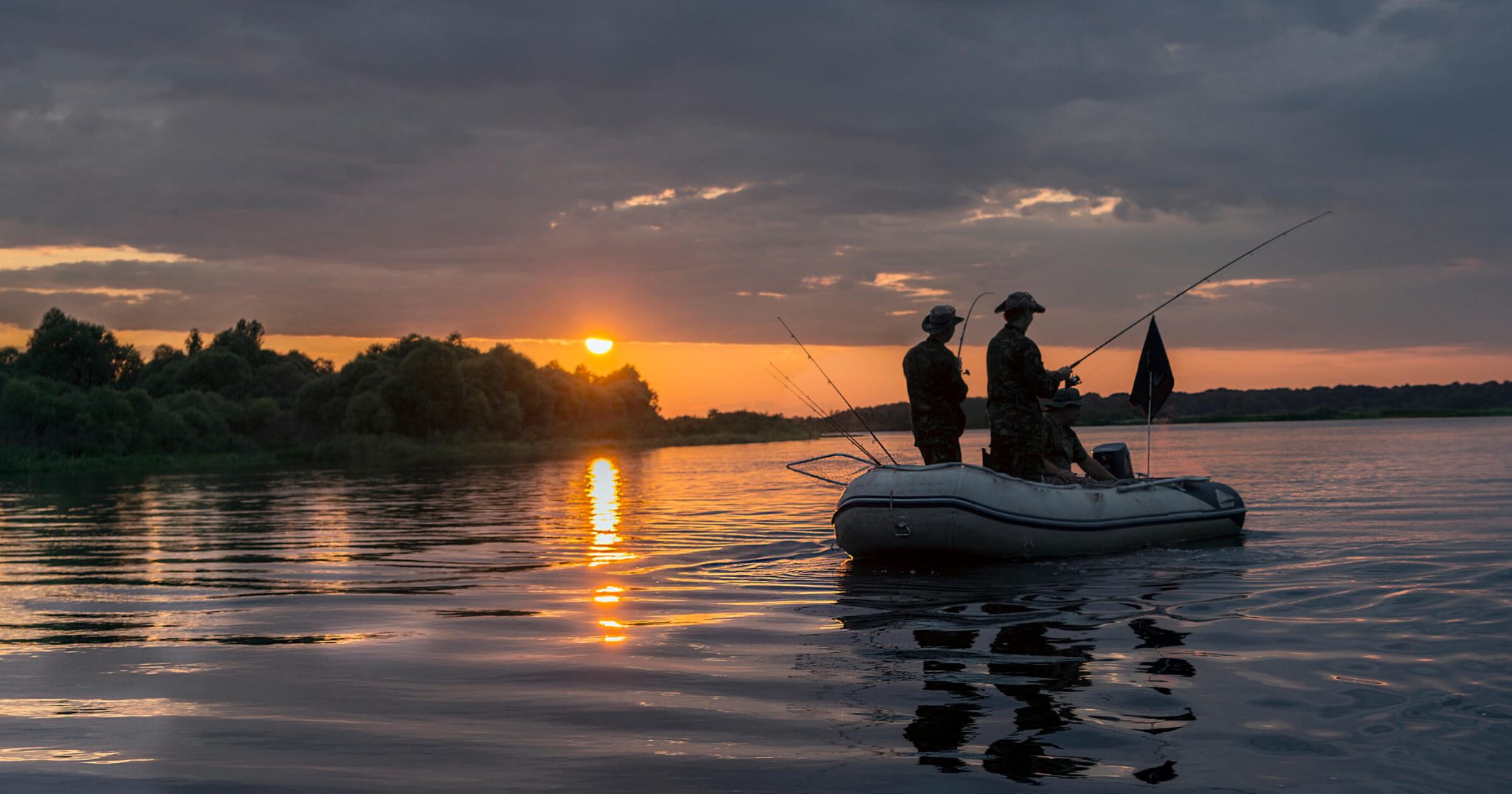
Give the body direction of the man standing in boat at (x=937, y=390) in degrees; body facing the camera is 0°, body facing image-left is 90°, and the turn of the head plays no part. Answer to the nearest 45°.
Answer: approximately 225°

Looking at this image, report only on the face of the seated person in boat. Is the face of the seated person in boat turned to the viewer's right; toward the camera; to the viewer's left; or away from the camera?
to the viewer's right

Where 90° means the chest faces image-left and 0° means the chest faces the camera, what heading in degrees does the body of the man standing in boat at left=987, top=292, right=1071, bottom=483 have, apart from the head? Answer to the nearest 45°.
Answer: approximately 225°

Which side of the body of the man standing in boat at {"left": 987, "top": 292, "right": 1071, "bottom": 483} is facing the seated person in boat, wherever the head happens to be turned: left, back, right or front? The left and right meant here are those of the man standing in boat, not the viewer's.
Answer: front

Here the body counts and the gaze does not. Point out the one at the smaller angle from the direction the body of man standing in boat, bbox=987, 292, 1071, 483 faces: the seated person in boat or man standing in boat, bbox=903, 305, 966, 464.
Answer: the seated person in boat

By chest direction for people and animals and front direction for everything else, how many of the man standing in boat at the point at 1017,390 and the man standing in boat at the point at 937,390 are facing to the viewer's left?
0

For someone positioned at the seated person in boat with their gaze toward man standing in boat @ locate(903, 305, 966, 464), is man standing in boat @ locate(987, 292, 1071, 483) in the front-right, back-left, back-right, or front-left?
front-left

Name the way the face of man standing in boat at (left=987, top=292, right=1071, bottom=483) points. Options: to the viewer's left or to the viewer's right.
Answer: to the viewer's right

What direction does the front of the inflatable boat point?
to the viewer's left

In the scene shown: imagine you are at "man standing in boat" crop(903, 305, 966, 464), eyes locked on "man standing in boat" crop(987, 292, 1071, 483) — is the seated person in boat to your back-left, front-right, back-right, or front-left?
front-left

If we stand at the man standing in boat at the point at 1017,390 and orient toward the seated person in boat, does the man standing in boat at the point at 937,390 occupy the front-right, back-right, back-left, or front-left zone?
back-left
